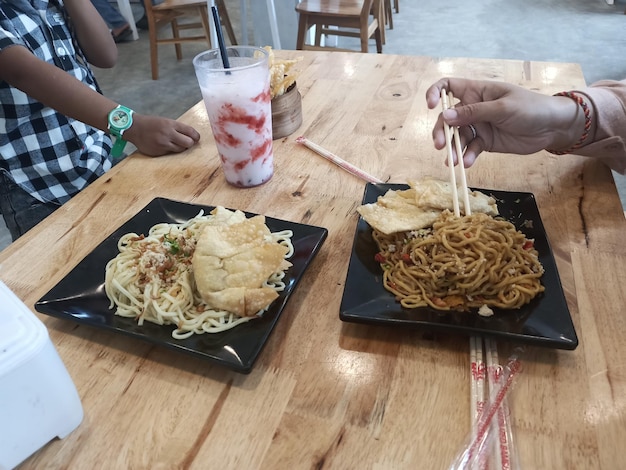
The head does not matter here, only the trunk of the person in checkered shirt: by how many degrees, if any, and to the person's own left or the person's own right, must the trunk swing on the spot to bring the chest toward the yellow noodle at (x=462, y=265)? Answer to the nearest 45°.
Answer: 0° — they already face it

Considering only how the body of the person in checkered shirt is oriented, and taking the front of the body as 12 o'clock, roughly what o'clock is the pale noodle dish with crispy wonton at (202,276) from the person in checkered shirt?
The pale noodle dish with crispy wonton is roughly at 1 o'clock from the person in checkered shirt.

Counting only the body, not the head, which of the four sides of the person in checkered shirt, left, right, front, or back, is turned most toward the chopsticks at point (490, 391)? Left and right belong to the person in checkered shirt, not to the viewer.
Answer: front

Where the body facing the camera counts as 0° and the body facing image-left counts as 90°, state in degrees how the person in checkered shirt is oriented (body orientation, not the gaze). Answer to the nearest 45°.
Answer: approximately 315°

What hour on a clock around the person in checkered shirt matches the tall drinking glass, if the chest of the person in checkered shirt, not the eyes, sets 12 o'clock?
The tall drinking glass is roughly at 12 o'clock from the person in checkered shirt.
